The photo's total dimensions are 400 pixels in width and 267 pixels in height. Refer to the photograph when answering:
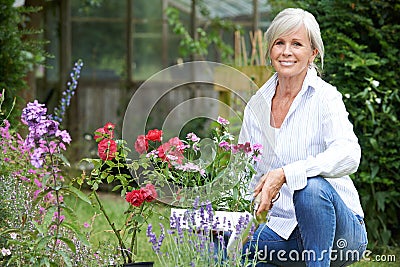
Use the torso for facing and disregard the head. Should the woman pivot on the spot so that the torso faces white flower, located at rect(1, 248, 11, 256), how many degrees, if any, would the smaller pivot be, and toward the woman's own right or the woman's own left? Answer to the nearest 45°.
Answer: approximately 45° to the woman's own right

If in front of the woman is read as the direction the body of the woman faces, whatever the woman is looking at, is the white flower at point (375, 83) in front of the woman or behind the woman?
behind

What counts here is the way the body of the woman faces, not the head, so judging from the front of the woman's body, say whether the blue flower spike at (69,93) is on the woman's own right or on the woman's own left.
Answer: on the woman's own right

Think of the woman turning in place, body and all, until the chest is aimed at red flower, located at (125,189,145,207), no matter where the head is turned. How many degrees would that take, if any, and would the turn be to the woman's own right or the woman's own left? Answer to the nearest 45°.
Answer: approximately 45° to the woman's own right

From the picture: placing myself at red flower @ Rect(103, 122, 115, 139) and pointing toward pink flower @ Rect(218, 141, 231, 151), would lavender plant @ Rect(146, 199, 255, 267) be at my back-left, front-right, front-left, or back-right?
front-right

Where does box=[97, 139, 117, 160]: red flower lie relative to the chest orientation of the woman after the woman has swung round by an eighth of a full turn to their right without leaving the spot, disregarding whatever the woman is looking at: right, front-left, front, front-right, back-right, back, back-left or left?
front

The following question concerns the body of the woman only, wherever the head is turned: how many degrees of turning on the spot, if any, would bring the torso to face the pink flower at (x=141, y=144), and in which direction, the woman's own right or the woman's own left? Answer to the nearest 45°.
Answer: approximately 45° to the woman's own right

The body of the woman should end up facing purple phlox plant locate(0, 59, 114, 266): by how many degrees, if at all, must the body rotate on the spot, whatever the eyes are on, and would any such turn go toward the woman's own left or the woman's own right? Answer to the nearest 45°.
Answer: approximately 45° to the woman's own right

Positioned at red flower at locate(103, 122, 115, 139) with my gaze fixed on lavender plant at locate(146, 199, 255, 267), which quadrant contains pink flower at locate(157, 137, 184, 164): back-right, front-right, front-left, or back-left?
front-left

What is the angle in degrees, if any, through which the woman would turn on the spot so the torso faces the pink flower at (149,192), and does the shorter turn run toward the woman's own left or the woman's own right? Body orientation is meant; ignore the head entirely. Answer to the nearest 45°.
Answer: approximately 45° to the woman's own right

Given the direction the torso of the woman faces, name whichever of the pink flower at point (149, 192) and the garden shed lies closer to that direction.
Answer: the pink flower
